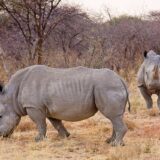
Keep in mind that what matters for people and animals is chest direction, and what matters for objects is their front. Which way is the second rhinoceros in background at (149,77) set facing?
toward the camera

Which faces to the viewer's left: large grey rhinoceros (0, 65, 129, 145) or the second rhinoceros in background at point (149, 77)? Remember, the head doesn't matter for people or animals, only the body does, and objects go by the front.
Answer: the large grey rhinoceros

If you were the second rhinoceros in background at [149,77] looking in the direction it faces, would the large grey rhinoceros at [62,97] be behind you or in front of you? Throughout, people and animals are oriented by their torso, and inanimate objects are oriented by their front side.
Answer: in front

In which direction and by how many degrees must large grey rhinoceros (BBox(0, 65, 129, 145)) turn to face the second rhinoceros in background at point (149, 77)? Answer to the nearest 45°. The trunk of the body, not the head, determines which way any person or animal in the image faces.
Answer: approximately 135° to its right

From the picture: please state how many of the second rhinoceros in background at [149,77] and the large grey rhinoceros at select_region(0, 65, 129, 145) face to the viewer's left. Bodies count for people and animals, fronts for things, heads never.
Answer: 1

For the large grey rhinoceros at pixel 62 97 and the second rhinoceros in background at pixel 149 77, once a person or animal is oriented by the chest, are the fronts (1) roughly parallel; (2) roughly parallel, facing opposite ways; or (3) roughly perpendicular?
roughly perpendicular

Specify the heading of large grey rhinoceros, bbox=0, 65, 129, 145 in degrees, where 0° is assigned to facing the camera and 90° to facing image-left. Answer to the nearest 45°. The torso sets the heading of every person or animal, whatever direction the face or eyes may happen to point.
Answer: approximately 90°
